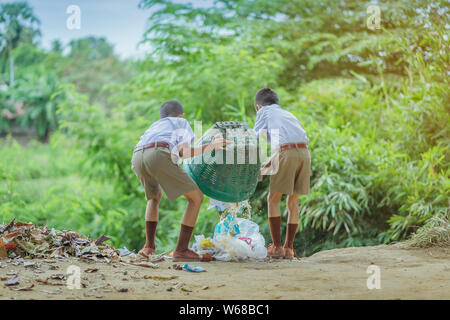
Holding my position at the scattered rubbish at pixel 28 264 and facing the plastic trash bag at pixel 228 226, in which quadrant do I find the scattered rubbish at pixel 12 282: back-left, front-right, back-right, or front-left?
back-right

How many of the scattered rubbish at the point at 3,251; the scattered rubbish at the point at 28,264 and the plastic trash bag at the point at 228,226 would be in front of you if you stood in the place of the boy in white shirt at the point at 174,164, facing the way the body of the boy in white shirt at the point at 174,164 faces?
1

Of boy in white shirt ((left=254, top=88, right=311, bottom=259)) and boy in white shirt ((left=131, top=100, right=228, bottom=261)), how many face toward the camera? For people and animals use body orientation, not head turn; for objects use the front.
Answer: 0

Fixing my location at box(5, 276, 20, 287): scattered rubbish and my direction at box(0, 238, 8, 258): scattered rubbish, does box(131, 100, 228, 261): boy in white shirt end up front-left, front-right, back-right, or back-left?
front-right

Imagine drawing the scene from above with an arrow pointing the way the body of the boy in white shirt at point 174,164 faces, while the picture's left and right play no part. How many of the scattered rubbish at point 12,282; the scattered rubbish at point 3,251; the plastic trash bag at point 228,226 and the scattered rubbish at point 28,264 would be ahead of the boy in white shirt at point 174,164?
1

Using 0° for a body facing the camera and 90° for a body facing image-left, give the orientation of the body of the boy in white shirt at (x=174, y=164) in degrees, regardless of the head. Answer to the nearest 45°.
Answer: approximately 225°

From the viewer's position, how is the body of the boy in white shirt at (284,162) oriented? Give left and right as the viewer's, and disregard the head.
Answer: facing away from the viewer and to the left of the viewer

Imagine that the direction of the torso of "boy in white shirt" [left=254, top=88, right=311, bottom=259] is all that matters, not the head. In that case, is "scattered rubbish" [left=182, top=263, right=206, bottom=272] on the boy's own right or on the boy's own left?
on the boy's own left

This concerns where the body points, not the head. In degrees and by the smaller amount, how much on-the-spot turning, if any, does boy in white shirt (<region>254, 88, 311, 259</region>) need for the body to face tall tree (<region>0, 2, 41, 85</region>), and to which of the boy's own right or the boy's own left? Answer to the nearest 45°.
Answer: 0° — they already face it

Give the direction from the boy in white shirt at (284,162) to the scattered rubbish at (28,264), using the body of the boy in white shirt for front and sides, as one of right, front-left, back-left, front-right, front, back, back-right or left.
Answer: left

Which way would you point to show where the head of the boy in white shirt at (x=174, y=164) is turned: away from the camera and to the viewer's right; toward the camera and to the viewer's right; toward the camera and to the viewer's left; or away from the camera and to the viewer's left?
away from the camera and to the viewer's right

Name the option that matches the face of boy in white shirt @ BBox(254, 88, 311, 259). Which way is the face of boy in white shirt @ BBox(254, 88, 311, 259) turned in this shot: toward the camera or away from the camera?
away from the camera

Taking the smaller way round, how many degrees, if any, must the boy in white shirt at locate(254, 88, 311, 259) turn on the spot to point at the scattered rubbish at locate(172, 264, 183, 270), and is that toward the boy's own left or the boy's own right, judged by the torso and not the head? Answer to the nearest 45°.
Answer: approximately 90° to the boy's own left
